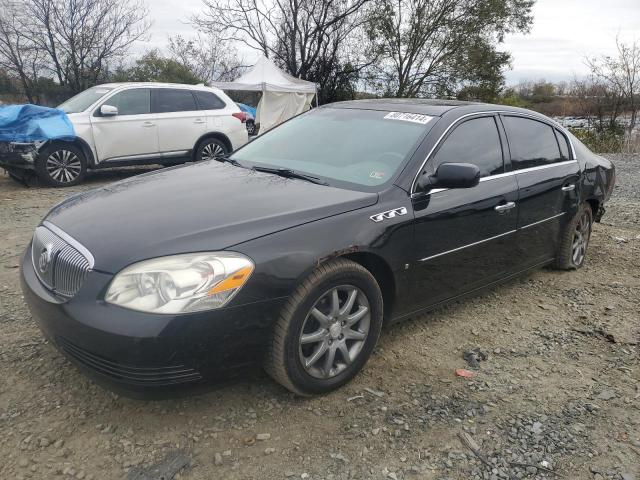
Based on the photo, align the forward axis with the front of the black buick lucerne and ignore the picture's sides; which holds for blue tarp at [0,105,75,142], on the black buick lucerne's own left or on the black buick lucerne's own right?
on the black buick lucerne's own right

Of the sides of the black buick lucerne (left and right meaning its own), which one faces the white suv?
right

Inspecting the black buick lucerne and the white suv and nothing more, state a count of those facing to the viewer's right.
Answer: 0

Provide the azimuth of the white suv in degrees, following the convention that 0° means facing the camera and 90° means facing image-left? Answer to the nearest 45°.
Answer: approximately 90°

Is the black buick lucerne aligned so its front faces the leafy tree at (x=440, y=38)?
no

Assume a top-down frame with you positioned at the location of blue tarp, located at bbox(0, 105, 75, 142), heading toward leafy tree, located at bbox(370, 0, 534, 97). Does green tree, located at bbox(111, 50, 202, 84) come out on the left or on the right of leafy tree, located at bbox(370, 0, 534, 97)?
left

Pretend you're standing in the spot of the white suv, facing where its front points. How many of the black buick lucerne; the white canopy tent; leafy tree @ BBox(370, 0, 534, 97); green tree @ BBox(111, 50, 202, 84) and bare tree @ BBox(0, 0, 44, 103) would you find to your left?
1

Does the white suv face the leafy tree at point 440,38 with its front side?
no

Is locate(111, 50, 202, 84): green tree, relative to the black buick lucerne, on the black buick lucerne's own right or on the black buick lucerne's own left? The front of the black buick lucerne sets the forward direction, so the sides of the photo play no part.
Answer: on the black buick lucerne's own right

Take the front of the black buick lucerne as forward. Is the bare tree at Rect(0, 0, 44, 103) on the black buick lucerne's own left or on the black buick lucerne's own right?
on the black buick lucerne's own right

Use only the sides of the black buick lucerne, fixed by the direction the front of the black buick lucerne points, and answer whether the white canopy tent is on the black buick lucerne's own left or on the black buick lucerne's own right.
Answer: on the black buick lucerne's own right

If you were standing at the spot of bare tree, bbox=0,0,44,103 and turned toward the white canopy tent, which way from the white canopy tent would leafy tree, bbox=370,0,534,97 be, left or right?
left

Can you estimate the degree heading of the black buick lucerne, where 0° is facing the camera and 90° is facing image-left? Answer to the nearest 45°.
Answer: approximately 45°

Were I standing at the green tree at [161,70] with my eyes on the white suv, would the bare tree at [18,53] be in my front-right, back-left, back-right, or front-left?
front-right

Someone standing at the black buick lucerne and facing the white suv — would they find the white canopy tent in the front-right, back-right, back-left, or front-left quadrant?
front-right

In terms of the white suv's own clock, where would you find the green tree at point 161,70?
The green tree is roughly at 3 o'clock from the white suv.

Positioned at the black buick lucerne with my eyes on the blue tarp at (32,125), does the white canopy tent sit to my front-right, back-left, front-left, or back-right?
front-right

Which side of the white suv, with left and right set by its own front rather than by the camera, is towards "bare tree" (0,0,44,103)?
right
